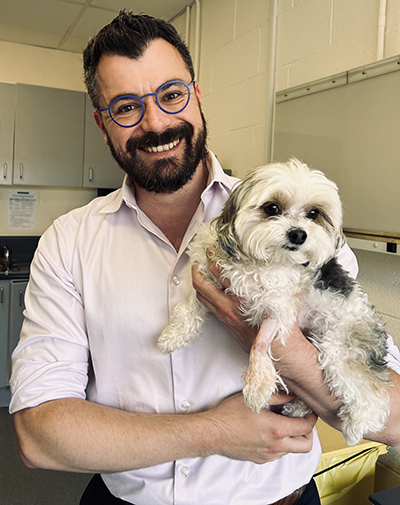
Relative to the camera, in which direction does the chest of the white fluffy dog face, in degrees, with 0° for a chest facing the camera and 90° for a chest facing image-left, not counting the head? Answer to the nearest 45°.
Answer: approximately 0°

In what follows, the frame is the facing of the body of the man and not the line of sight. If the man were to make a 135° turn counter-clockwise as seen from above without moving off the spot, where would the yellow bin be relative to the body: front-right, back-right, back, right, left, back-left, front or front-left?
front

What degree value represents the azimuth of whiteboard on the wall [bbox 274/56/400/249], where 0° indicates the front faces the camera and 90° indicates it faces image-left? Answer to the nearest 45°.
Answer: approximately 45°

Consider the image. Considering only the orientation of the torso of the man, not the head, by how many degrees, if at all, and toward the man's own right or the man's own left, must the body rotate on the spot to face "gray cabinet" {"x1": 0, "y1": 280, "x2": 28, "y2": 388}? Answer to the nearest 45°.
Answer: approximately 135° to the man's own right

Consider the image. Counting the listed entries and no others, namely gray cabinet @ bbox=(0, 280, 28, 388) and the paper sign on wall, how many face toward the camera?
2
